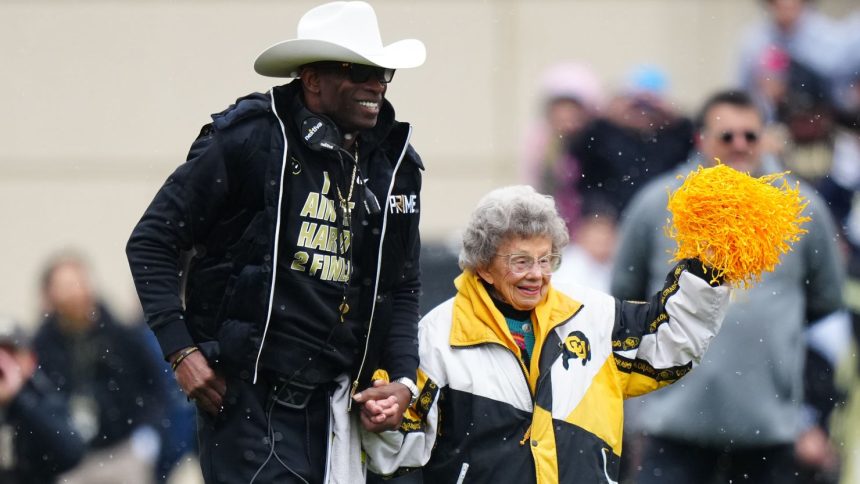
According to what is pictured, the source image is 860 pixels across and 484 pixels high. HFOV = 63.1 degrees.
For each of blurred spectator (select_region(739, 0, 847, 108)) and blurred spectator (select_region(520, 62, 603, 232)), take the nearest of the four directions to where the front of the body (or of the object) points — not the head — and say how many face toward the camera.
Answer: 2

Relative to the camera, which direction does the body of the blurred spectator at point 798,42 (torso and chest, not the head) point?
toward the camera

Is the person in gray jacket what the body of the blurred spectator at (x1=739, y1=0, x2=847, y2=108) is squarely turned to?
yes

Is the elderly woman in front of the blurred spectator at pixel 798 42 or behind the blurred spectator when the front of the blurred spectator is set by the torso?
in front

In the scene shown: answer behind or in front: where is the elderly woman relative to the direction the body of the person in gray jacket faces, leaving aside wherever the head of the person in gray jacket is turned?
in front

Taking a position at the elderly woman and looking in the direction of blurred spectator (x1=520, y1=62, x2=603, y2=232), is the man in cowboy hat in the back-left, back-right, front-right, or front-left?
back-left

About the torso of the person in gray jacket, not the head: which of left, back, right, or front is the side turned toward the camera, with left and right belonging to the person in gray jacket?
front

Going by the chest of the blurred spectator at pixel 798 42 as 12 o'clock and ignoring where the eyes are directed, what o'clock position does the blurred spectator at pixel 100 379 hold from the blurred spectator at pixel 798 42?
the blurred spectator at pixel 100 379 is roughly at 2 o'clock from the blurred spectator at pixel 798 42.

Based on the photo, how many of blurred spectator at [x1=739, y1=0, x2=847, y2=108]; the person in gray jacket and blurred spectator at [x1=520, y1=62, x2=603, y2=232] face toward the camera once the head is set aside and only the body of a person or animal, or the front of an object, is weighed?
3
